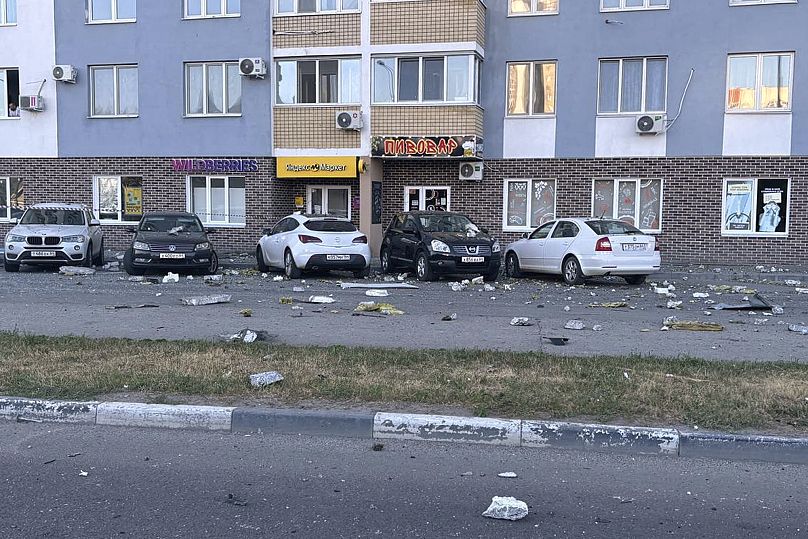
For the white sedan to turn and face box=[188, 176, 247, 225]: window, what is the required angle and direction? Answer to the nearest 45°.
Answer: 0° — it already faces it

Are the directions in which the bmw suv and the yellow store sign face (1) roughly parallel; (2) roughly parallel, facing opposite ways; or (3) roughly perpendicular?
roughly parallel

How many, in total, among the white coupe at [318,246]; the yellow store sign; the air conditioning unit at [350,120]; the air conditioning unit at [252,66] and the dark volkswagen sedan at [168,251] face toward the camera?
4

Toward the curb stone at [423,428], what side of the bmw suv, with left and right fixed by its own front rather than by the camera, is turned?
front

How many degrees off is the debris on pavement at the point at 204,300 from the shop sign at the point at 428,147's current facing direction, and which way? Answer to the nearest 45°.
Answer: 0° — it already faces it

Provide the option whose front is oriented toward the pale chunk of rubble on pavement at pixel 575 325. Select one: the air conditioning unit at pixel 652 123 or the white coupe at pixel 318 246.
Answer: the air conditioning unit

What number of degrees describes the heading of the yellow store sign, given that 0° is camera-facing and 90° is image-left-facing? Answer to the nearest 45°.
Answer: approximately 0°

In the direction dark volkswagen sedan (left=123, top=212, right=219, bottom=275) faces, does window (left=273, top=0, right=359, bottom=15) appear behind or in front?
behind

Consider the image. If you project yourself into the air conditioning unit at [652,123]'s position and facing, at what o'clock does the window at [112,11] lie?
The window is roughly at 3 o'clock from the air conditioning unit.

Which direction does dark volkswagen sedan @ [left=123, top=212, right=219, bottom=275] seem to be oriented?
toward the camera

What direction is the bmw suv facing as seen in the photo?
toward the camera

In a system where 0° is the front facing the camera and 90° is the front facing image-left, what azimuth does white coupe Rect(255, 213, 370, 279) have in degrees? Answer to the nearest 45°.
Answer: approximately 135°

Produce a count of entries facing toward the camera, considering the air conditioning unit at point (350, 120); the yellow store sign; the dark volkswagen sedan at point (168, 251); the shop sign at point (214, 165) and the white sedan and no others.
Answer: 4

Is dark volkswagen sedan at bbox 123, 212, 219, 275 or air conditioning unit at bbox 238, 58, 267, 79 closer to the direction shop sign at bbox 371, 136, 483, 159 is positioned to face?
the dark volkswagen sedan

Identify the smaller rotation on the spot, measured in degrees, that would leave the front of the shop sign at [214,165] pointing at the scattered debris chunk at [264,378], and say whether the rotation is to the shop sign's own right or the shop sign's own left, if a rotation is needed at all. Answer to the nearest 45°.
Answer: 0° — it already faces it

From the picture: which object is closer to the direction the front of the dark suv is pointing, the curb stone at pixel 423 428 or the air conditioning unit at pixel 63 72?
the curb stone

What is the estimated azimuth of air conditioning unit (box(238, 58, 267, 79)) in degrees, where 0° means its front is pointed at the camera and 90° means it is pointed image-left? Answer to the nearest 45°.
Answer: approximately 0°

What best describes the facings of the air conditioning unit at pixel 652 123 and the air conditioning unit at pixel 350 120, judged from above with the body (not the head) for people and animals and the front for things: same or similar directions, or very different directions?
same or similar directions

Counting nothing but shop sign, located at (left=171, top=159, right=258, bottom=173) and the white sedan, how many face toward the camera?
1
